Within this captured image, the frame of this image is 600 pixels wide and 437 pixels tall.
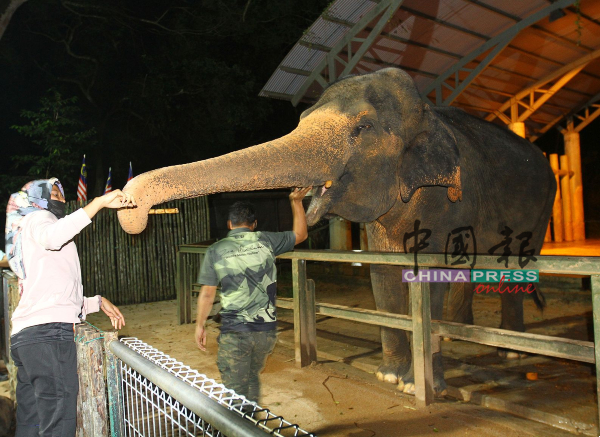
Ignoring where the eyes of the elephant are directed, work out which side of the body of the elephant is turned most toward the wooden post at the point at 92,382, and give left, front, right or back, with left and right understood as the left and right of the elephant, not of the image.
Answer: front

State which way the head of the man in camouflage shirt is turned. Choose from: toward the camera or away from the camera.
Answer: away from the camera

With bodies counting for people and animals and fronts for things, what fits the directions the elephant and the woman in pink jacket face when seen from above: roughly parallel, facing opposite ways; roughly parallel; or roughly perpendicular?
roughly parallel, facing opposite ways

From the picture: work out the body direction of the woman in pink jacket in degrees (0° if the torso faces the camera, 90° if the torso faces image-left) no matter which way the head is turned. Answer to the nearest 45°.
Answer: approximately 270°

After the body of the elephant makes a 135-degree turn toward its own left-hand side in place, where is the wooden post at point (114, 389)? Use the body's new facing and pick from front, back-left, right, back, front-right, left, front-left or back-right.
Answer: back-right

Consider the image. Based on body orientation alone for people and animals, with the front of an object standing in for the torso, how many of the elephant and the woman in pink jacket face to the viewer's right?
1

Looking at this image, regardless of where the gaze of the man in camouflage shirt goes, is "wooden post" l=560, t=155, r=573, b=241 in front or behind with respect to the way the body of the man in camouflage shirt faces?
in front

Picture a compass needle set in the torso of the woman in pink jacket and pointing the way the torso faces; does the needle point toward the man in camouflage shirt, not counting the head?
yes

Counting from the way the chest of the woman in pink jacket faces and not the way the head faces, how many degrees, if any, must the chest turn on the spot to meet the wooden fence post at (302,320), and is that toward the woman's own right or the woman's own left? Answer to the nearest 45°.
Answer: approximately 45° to the woman's own left

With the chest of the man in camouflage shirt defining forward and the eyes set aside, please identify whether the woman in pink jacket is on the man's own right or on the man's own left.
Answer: on the man's own left

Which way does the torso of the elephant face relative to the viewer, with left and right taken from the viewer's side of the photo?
facing the viewer and to the left of the viewer

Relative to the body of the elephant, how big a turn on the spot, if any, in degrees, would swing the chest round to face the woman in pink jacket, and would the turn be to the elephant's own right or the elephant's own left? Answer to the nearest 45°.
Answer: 0° — it already faces them
